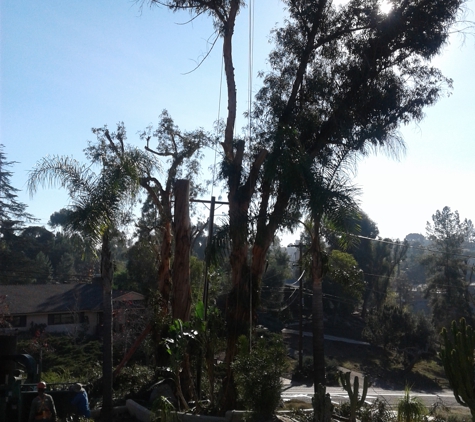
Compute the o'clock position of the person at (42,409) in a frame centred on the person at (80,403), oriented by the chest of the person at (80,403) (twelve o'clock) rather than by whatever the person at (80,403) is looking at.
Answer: the person at (42,409) is roughly at 10 o'clock from the person at (80,403).

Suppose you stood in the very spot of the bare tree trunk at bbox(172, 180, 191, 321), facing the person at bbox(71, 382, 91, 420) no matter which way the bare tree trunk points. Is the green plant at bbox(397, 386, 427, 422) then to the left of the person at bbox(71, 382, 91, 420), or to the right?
left

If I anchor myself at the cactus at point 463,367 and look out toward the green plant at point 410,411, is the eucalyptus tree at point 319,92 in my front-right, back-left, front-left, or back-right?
front-right
